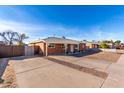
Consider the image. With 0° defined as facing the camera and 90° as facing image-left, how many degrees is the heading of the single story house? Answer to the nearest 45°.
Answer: approximately 315°

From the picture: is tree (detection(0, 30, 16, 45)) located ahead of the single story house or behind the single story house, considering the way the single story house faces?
behind

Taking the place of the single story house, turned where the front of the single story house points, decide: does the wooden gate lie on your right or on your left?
on your right
